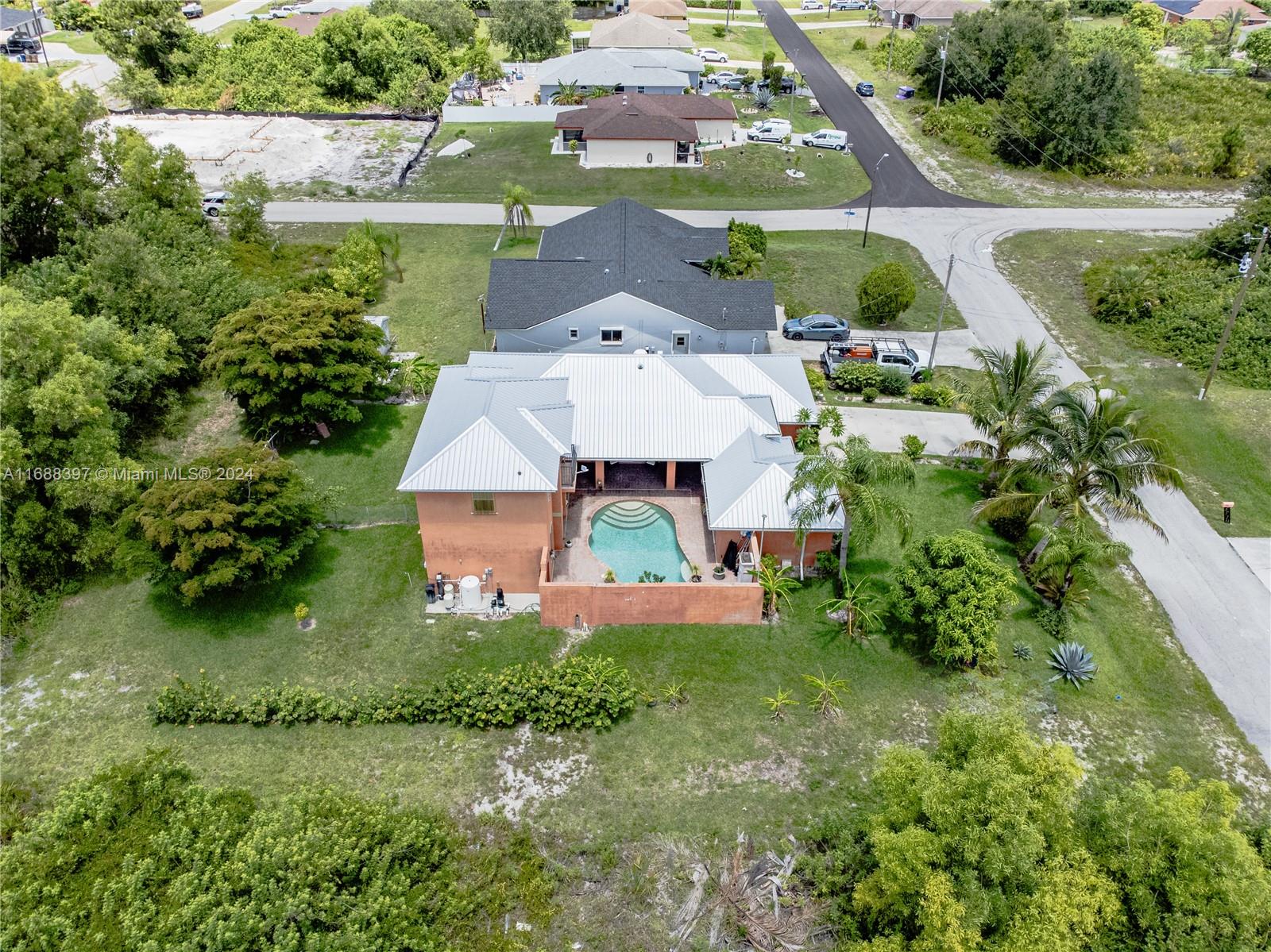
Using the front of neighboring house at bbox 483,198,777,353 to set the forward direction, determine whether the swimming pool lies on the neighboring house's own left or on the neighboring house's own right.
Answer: on the neighboring house's own right

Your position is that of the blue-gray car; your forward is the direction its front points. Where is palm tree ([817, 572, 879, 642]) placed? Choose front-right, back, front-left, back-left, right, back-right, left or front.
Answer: left

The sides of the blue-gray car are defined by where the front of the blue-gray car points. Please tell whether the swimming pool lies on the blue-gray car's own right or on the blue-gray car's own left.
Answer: on the blue-gray car's own left

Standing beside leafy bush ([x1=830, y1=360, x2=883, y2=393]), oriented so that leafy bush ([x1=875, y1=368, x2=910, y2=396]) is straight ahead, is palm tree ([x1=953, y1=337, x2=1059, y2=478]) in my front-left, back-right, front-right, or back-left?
front-right

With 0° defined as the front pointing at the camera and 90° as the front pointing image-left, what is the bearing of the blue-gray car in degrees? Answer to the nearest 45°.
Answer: approximately 90°

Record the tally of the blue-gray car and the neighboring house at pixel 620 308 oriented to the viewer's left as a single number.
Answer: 1

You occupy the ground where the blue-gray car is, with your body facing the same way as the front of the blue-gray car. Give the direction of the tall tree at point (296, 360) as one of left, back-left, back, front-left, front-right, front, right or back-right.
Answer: front-left

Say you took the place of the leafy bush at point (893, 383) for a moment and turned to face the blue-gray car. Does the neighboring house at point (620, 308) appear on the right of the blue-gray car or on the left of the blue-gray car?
left

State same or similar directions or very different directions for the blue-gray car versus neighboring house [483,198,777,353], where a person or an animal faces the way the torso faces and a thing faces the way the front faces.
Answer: very different directions

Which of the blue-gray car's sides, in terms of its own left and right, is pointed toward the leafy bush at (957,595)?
left

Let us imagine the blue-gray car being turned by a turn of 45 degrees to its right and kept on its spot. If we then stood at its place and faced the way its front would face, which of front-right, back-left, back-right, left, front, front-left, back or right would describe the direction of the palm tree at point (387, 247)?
front-left

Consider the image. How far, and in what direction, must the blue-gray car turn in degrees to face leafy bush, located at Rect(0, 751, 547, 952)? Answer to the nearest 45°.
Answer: approximately 90° to its left

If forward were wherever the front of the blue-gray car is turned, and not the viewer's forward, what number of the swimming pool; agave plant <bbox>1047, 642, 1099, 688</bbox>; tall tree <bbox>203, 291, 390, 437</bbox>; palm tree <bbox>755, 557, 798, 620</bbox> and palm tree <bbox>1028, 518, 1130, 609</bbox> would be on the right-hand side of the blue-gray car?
0

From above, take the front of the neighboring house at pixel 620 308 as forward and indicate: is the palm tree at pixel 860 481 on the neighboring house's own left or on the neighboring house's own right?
on the neighboring house's own right
